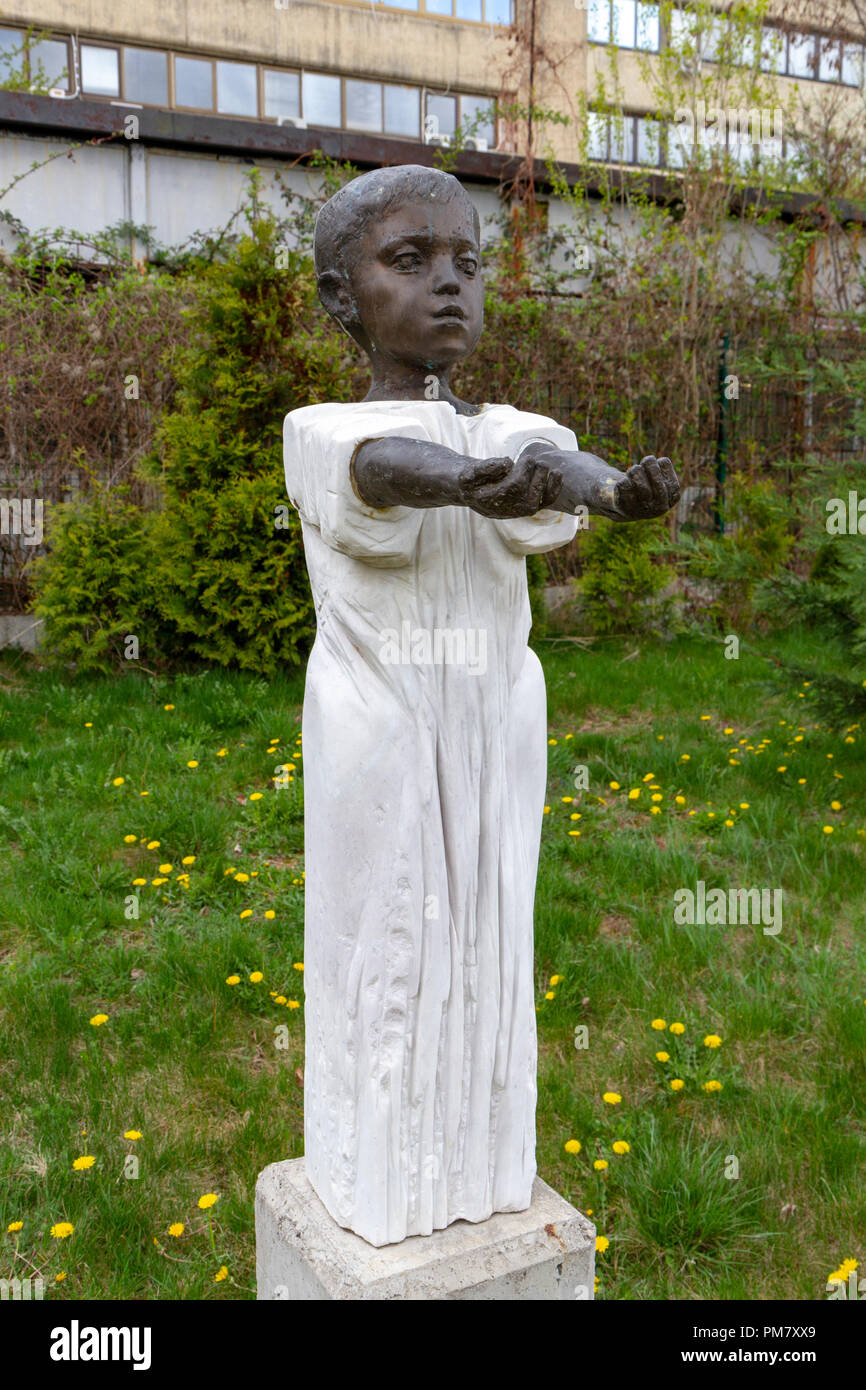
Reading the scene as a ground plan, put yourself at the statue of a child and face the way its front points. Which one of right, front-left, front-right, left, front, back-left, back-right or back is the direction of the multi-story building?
back-left

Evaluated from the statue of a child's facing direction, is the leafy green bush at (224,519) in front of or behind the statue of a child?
behind

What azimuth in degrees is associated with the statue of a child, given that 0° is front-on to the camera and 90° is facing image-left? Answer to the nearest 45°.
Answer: approximately 315°

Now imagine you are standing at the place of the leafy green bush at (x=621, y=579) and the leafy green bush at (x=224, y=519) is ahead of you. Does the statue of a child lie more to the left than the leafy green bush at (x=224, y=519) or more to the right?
left

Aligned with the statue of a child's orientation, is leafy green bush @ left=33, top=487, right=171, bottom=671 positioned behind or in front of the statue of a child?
behind

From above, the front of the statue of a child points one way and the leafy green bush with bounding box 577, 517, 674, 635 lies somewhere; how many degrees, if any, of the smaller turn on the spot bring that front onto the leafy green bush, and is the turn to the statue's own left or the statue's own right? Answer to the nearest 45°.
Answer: approximately 135° to the statue's own left
